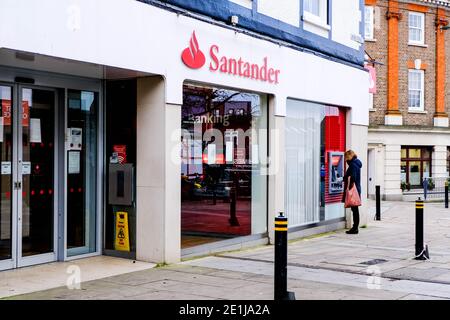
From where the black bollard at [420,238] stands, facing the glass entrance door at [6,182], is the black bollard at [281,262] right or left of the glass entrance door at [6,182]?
left

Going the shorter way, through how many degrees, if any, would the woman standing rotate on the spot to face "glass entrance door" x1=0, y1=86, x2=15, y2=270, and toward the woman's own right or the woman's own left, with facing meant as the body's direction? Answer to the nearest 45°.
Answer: approximately 45° to the woman's own left

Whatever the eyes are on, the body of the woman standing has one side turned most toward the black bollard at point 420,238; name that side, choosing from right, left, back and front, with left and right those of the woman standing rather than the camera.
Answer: left

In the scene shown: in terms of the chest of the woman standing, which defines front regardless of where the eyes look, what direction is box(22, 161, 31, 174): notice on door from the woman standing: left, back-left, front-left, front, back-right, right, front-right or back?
front-left

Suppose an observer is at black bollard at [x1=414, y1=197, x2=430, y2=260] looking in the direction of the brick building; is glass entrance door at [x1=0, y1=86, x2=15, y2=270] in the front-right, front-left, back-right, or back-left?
back-left

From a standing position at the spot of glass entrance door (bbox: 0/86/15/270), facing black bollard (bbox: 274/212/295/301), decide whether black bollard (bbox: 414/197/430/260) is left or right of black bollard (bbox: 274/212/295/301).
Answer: left

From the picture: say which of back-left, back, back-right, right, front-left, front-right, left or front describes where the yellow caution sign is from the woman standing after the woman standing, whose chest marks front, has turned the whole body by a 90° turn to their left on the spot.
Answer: front-right

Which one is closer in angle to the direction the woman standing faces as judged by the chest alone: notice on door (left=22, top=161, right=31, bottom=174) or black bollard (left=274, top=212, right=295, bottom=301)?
the notice on door

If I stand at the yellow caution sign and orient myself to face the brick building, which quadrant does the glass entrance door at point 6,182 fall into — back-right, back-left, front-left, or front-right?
back-left

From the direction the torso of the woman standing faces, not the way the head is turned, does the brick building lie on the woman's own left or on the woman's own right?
on the woman's own right

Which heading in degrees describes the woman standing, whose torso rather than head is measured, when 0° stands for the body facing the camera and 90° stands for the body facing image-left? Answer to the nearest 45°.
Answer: approximately 90°

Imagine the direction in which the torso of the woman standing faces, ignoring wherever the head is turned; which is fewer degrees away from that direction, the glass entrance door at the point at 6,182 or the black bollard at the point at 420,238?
the glass entrance door

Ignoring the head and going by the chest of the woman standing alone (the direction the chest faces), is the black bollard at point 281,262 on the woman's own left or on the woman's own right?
on the woman's own left
